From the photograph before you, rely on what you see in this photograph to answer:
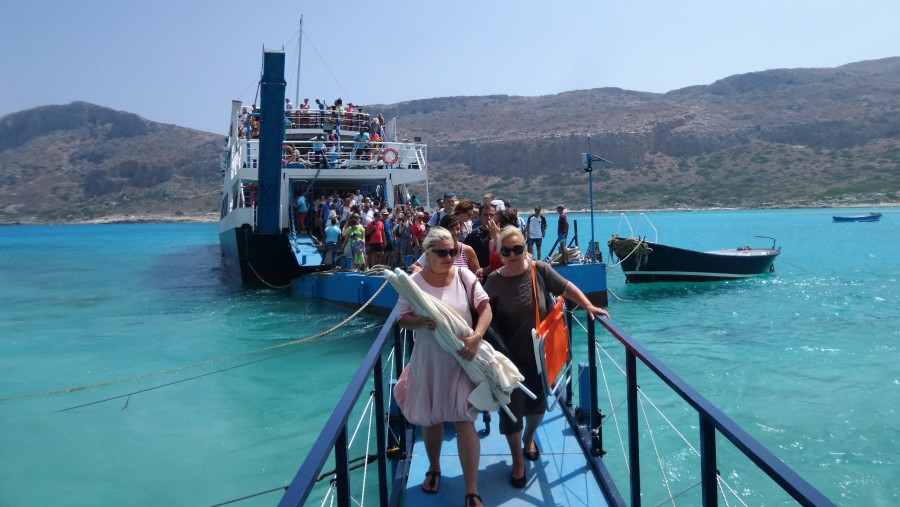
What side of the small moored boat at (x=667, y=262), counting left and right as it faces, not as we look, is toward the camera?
left
